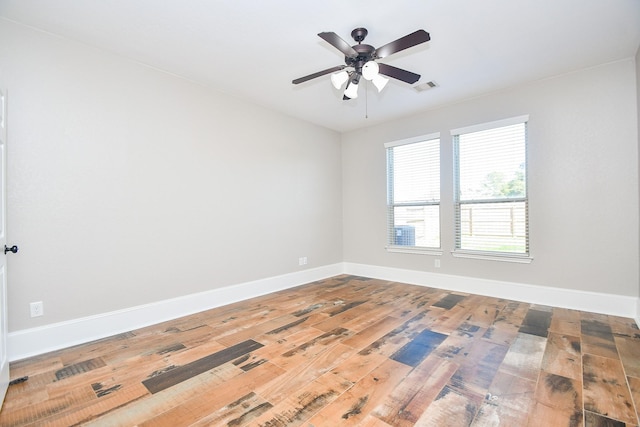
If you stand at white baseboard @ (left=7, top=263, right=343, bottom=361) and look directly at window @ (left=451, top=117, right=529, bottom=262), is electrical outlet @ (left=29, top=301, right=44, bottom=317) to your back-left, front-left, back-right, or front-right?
back-right

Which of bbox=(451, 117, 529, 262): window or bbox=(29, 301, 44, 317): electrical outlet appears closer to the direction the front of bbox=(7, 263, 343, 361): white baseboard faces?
the window

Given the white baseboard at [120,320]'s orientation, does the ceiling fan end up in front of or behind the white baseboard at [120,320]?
in front

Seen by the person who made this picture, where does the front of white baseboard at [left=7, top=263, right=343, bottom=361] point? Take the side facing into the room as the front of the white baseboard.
facing the viewer and to the right of the viewer

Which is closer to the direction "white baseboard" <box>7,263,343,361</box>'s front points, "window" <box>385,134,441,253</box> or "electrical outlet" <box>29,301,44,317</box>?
the window

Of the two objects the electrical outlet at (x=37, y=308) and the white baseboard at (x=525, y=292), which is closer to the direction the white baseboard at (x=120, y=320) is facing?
the white baseboard

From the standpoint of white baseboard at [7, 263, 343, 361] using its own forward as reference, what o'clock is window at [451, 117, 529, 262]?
The window is roughly at 11 o'clock from the white baseboard.
